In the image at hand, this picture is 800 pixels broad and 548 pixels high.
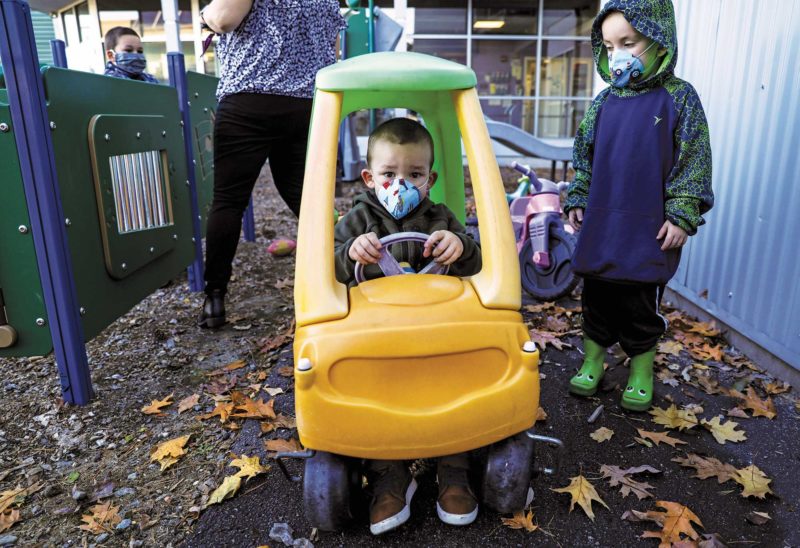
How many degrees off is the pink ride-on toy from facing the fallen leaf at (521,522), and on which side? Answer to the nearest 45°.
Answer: approximately 45° to its right

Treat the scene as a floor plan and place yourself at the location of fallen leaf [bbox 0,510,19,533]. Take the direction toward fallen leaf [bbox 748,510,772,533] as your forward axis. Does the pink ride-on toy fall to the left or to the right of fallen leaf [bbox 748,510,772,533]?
left

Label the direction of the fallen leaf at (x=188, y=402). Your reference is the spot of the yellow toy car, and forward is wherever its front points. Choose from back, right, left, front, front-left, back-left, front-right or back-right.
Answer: back-right

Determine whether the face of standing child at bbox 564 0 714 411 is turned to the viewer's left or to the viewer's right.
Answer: to the viewer's left

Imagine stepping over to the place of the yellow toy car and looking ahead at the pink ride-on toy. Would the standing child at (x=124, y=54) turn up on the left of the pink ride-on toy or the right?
left

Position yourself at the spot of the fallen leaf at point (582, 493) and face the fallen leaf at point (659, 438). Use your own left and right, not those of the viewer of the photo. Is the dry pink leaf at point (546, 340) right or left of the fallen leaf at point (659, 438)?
left

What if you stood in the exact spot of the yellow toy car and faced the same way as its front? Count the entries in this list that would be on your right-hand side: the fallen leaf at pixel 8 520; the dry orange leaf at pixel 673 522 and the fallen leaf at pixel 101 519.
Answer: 2

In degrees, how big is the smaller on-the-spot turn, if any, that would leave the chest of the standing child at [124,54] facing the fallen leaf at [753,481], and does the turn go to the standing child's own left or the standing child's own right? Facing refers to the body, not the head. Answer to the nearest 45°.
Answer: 0° — they already face it
